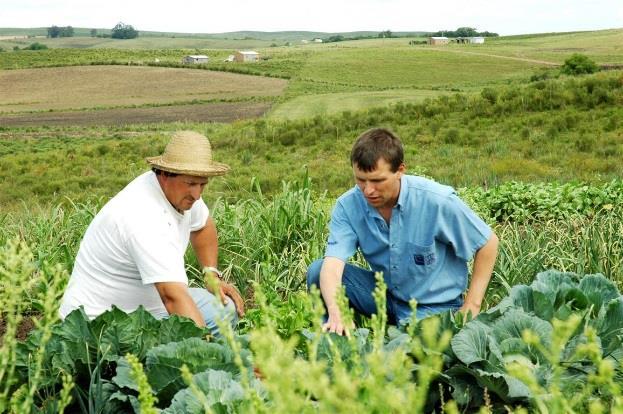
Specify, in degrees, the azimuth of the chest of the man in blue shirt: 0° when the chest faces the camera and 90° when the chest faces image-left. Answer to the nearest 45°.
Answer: approximately 45°

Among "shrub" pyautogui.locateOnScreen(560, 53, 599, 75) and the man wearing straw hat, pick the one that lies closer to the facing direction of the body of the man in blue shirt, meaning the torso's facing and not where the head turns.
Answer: the man wearing straw hat

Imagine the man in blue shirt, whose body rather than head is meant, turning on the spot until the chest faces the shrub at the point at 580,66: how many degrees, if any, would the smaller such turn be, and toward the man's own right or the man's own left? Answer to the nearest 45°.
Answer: approximately 135° to the man's own right

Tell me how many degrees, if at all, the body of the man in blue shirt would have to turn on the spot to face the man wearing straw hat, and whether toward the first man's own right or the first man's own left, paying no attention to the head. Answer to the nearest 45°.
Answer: approximately 45° to the first man's own right
